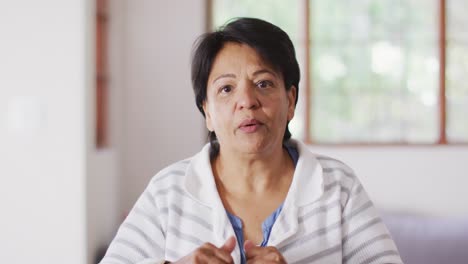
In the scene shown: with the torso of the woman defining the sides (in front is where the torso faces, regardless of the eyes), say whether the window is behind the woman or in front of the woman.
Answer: behind

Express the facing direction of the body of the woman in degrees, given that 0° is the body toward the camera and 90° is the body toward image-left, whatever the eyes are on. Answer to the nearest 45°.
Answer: approximately 0°

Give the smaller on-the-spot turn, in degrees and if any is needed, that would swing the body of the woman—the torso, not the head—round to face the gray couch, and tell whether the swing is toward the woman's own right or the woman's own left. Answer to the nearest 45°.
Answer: approximately 135° to the woman's own left
